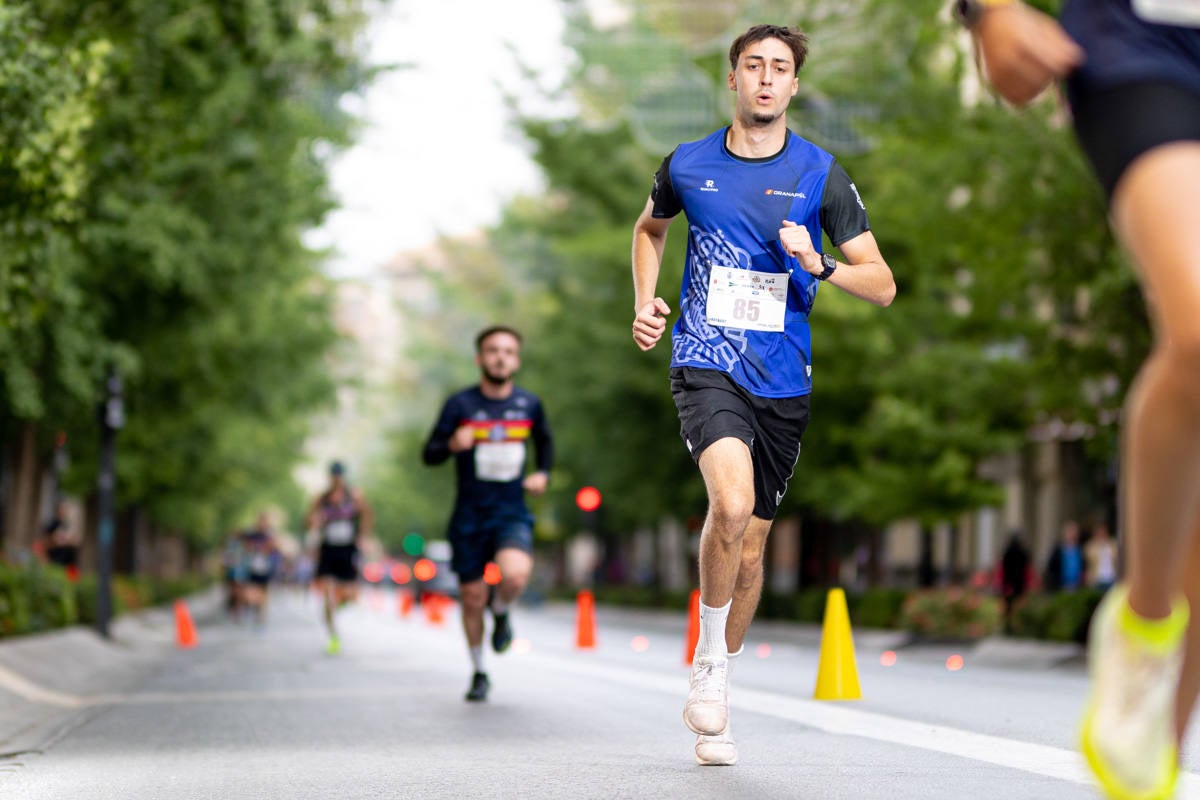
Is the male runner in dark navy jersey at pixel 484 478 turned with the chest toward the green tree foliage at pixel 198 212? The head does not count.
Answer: no

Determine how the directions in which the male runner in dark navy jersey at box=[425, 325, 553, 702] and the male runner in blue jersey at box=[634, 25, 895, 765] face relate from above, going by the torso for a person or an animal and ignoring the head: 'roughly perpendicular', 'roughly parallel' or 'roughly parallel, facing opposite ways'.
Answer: roughly parallel

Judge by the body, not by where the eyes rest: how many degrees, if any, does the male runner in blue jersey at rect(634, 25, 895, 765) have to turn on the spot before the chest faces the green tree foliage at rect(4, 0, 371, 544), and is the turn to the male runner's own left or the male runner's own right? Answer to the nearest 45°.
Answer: approximately 135° to the male runner's own right

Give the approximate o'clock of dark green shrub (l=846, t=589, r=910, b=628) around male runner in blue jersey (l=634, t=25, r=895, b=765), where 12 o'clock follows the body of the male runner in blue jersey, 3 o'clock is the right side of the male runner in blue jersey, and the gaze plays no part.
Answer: The dark green shrub is roughly at 6 o'clock from the male runner in blue jersey.

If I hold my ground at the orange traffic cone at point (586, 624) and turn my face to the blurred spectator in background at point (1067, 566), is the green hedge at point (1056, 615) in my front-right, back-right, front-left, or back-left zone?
front-right

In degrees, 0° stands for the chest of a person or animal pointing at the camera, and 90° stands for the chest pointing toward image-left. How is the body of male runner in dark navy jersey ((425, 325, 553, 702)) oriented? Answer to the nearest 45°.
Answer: approximately 0°

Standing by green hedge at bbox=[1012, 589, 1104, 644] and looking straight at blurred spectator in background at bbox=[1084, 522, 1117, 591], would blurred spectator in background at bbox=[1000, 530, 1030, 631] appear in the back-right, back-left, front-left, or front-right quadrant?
front-left

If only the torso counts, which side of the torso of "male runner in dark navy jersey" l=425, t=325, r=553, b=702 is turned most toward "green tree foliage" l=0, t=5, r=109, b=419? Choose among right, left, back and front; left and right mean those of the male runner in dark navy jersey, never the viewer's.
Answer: right

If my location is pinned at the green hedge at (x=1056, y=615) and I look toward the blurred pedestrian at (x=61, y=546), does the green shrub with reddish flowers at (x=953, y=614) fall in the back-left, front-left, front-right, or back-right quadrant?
front-right

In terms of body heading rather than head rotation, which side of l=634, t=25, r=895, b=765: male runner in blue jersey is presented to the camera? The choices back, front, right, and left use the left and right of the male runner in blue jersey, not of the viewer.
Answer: front

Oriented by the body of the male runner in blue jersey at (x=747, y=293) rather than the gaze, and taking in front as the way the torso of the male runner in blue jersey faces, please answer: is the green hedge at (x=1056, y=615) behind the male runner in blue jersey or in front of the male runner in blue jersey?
behind

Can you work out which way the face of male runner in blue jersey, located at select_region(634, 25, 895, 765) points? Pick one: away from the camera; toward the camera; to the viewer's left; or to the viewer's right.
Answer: toward the camera

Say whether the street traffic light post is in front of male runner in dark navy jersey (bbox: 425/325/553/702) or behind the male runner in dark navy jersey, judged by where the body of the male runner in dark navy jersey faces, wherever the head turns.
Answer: behind

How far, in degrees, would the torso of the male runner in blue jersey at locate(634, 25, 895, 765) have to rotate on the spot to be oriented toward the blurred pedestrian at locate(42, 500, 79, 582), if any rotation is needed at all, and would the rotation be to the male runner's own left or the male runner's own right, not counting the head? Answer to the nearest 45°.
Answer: approximately 135° to the male runner's own right

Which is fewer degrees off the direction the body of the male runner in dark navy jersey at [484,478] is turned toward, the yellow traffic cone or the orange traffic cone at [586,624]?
the yellow traffic cone

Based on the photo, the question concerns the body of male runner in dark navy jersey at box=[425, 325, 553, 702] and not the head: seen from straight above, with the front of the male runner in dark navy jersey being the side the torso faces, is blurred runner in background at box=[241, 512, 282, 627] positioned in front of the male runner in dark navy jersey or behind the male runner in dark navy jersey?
behind

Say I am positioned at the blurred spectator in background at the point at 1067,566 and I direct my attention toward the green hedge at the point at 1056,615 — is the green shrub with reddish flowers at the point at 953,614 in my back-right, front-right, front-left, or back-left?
front-right

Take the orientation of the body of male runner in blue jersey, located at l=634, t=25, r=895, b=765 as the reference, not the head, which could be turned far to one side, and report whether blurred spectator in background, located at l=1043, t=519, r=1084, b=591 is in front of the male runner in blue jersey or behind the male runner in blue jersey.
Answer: behind

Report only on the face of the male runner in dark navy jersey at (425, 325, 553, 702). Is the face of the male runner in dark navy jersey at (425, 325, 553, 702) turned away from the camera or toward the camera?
toward the camera

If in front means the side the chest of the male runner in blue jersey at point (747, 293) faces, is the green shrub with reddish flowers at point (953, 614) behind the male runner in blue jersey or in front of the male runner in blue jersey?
behind
